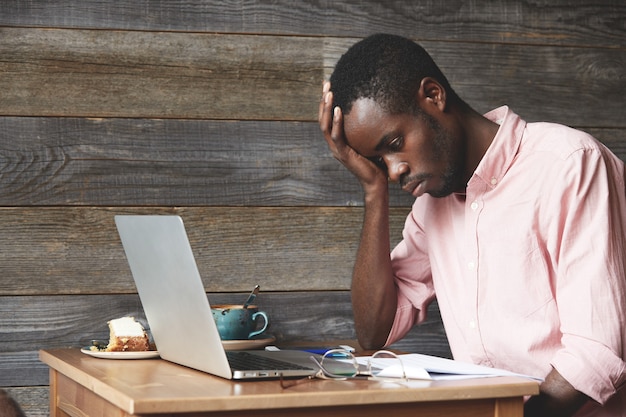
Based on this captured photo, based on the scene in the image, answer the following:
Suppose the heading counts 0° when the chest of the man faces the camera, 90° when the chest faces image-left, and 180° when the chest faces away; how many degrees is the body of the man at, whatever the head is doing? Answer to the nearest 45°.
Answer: approximately 45°

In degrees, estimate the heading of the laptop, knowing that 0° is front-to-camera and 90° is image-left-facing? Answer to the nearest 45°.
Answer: approximately 225°

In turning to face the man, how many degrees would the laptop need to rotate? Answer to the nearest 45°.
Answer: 0° — it already faces them

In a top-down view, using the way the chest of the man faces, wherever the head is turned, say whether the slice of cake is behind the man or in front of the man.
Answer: in front

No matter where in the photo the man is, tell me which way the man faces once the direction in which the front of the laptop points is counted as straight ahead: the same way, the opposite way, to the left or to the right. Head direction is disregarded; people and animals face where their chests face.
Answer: the opposite way
